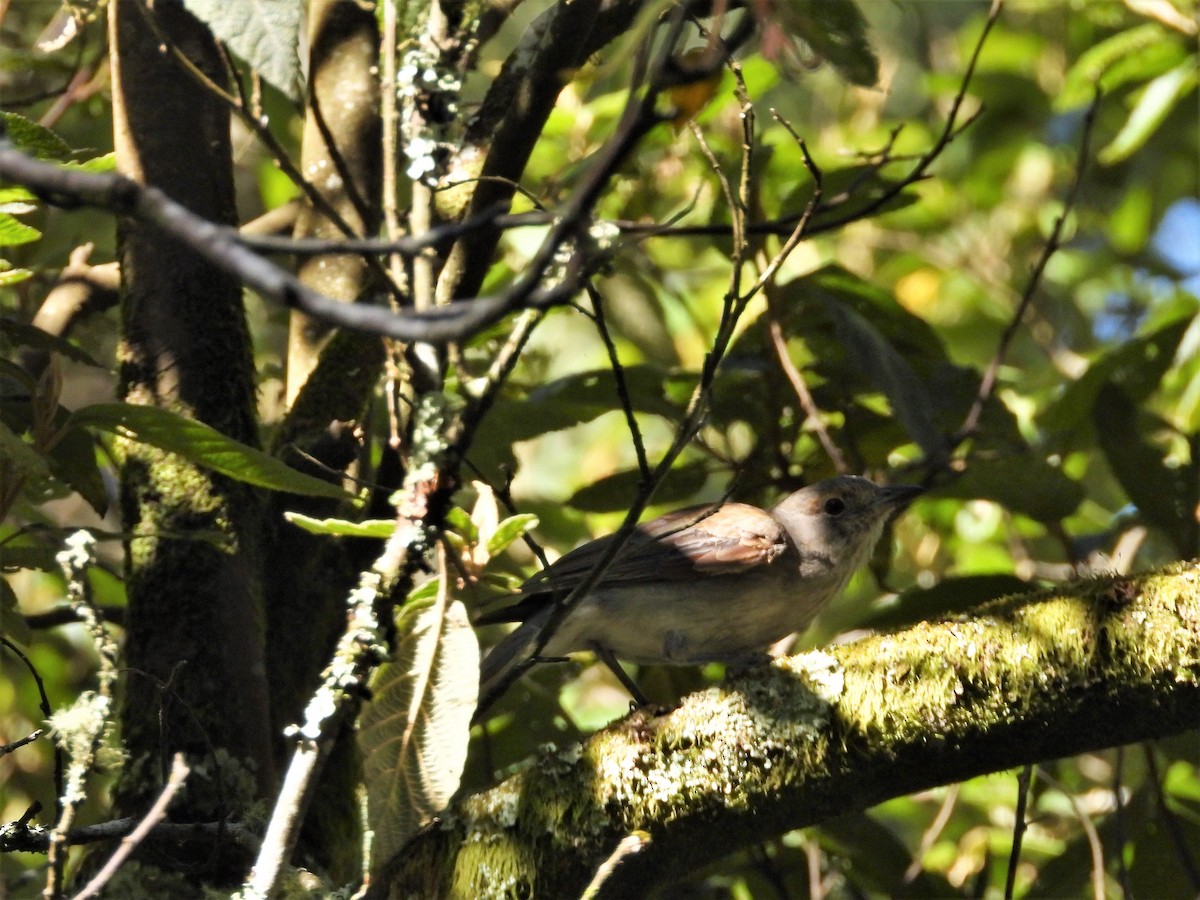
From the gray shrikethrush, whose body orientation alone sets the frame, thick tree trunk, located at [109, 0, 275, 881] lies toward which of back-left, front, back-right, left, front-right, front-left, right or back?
back-right

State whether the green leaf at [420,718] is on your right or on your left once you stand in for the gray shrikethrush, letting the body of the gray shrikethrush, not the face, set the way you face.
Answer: on your right

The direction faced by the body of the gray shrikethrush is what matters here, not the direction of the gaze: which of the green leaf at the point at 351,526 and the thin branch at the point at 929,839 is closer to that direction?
the thin branch

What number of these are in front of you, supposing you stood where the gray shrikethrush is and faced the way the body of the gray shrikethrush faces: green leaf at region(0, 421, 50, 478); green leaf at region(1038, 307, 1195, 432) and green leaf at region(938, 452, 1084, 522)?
2

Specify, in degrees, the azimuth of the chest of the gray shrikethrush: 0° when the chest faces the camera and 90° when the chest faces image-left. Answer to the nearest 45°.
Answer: approximately 270°

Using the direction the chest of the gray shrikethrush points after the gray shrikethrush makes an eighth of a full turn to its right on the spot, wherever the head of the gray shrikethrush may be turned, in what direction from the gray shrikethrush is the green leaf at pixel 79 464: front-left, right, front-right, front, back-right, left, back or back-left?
right

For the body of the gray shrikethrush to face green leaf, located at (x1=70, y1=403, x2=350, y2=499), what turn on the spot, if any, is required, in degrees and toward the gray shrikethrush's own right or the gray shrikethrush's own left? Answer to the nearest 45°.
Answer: approximately 135° to the gray shrikethrush's own right

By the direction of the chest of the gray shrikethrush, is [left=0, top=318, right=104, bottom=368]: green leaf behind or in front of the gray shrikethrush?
behind

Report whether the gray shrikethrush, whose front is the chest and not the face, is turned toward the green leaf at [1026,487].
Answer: yes
